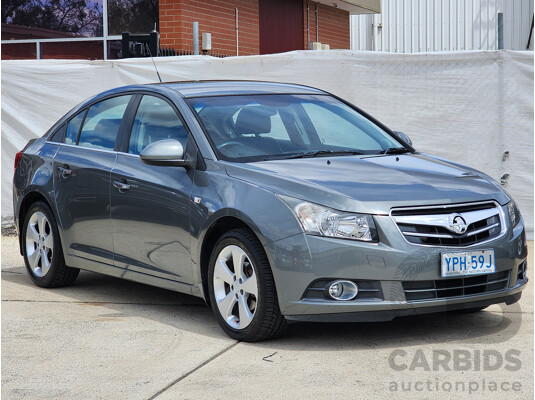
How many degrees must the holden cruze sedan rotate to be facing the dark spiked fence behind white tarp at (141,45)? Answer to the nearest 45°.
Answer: approximately 135° to its left

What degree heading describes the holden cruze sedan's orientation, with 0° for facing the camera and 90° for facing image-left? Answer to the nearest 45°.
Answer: approximately 315°

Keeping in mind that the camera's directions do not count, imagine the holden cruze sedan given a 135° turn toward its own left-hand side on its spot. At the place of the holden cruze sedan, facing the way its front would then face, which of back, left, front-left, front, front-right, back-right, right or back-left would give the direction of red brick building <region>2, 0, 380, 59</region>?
front
